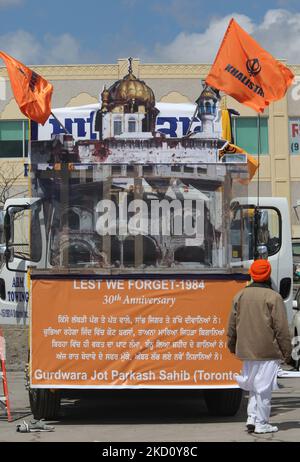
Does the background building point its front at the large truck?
yes

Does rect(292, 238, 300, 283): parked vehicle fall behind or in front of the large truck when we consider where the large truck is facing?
behind

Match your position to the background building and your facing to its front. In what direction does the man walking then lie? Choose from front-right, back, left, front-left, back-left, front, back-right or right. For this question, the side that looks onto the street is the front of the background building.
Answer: front

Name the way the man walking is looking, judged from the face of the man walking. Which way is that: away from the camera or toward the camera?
away from the camera

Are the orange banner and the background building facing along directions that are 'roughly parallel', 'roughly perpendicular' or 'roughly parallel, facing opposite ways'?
roughly parallel

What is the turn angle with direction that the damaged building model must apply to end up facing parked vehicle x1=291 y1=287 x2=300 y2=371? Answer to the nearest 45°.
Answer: approximately 135° to its left

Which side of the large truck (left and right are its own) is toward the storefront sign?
back

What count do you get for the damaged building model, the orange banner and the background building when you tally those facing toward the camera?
3

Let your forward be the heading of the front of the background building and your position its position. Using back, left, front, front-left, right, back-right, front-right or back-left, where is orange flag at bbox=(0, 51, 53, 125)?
front

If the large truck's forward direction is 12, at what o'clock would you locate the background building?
The background building is roughly at 6 o'clock from the large truck.

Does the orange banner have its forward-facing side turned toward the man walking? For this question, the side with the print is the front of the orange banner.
no

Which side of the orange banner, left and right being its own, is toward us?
front

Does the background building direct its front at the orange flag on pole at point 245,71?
yes

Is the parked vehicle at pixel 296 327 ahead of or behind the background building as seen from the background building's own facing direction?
ahead

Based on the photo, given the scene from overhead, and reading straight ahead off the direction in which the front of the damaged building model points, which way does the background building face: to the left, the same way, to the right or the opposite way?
the same way

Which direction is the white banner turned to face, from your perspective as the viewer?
facing the viewer
